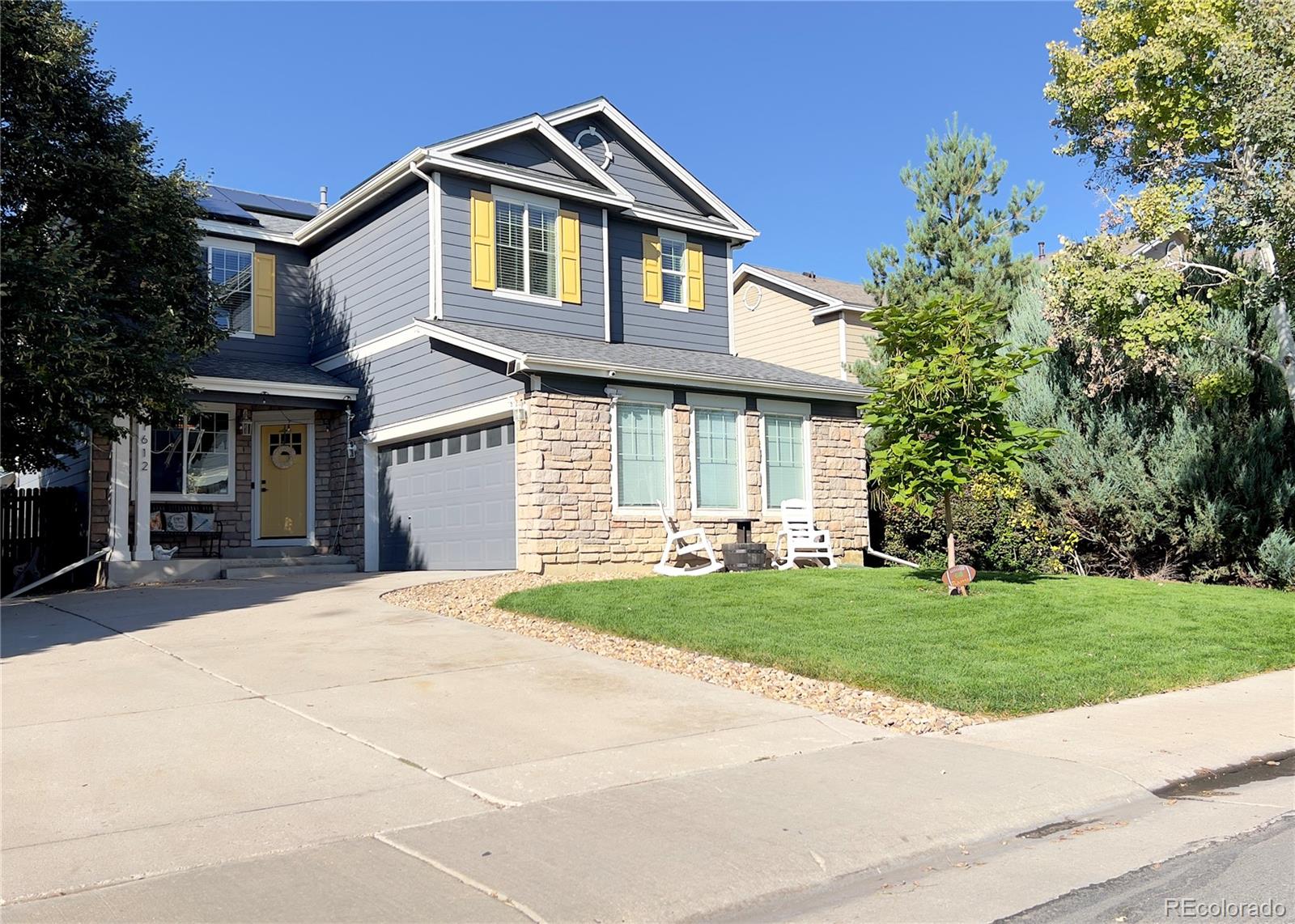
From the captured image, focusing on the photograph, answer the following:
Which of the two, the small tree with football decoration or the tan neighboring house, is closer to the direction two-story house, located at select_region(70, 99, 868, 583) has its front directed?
the small tree with football decoration

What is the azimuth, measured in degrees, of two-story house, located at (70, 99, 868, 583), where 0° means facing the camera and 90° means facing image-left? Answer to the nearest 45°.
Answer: approximately 315°

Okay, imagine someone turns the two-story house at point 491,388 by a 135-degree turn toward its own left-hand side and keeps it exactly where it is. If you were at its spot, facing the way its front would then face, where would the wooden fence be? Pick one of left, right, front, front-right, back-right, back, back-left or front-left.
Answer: left

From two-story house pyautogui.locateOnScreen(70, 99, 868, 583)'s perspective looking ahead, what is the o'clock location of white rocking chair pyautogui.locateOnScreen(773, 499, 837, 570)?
The white rocking chair is roughly at 11 o'clock from the two-story house.

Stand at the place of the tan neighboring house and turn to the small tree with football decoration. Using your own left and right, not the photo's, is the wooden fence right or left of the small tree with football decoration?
right

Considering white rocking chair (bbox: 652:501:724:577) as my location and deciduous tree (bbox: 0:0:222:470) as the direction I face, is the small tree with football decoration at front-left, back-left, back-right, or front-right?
back-left

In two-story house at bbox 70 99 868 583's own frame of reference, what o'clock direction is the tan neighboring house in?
The tan neighboring house is roughly at 9 o'clock from the two-story house.

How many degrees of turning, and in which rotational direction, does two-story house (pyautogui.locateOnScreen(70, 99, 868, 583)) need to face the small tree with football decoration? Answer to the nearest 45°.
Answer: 0° — it already faces it

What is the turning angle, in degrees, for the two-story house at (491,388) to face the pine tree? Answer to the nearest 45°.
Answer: approximately 45° to its left

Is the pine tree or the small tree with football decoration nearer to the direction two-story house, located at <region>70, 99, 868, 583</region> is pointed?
the small tree with football decoration

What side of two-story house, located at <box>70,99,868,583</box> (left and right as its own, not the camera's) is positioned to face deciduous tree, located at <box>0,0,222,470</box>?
right
